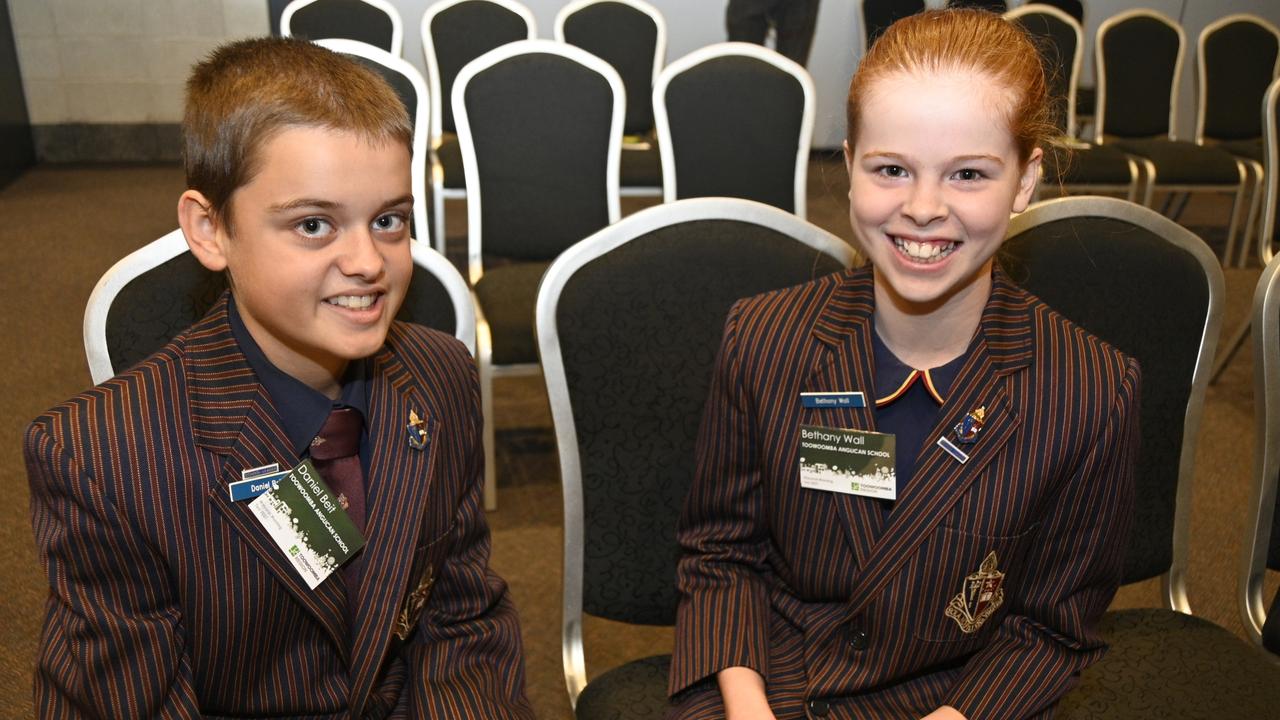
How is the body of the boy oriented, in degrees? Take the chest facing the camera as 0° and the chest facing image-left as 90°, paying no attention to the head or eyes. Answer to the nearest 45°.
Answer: approximately 315°

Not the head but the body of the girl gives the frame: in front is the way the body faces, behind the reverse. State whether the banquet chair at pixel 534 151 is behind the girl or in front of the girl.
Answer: behind

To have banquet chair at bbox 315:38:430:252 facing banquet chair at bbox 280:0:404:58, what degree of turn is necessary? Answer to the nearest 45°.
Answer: approximately 180°

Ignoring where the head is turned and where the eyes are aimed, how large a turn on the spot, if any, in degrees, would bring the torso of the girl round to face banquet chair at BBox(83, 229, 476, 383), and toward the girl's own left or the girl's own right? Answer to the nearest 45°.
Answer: approximately 90° to the girl's own right
